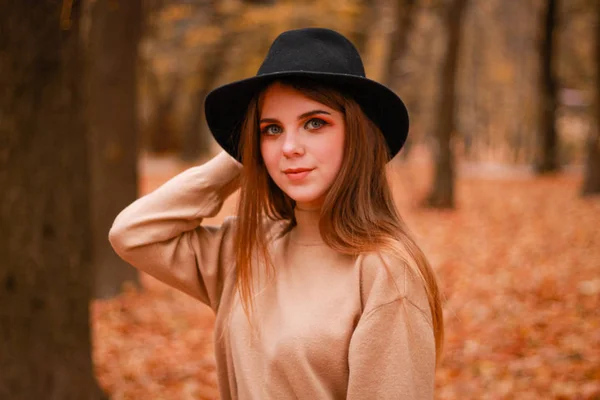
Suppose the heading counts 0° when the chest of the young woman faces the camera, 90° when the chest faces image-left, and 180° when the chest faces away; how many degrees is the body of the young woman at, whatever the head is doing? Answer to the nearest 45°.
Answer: approximately 45°

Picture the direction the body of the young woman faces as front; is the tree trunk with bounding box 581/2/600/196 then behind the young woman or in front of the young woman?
behind

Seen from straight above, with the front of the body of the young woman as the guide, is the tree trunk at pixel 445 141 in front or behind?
behind

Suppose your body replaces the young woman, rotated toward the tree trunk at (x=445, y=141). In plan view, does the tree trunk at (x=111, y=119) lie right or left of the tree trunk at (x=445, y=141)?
left

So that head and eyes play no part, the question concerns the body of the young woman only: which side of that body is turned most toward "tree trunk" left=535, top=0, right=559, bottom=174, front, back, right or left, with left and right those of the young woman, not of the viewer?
back

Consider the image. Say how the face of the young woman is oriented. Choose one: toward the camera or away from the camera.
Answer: toward the camera

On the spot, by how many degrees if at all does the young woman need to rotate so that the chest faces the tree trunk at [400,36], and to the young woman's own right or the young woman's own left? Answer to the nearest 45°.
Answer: approximately 135° to the young woman's own right

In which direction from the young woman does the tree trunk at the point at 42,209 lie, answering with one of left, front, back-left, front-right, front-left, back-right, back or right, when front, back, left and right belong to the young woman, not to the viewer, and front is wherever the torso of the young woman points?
right
